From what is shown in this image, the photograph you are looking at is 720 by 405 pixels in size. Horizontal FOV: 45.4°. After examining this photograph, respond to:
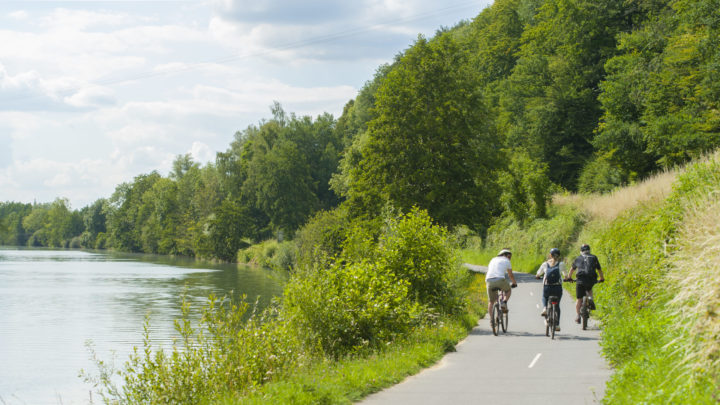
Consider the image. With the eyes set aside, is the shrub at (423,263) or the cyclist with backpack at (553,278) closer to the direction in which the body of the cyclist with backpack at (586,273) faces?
the shrub

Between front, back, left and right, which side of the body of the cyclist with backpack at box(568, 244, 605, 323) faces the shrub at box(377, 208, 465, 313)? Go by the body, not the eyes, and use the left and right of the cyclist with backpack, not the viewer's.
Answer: left

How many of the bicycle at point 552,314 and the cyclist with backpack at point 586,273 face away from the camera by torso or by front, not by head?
2

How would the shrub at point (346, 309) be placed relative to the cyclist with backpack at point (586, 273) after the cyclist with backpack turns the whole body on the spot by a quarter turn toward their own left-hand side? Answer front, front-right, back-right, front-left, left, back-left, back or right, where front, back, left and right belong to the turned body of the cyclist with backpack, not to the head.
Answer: front-left

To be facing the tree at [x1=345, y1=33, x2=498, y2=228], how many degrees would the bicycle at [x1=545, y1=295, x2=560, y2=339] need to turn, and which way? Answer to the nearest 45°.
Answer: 0° — it already faces it

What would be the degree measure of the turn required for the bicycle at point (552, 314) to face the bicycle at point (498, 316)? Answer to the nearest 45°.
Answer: approximately 45° to its left

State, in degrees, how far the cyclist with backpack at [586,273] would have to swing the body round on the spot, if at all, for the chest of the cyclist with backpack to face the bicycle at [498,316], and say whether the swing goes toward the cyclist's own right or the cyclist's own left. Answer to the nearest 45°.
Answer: approximately 90° to the cyclist's own left

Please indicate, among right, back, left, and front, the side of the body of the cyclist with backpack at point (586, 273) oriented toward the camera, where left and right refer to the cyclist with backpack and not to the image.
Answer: back

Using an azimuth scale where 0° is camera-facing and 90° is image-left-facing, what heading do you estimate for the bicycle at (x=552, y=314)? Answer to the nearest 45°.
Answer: approximately 180°

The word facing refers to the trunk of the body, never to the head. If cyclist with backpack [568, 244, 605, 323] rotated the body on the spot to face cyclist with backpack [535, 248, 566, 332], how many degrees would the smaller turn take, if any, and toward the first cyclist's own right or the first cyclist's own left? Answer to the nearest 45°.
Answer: approximately 135° to the first cyclist's own left

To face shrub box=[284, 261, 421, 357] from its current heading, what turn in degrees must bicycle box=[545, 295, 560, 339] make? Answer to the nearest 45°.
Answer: approximately 135° to its left

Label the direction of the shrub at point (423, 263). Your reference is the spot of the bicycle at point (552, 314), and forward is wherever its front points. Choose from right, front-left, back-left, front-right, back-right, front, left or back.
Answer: front-left

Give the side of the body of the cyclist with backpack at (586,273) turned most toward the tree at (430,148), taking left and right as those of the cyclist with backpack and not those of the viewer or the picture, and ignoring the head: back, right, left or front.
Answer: front

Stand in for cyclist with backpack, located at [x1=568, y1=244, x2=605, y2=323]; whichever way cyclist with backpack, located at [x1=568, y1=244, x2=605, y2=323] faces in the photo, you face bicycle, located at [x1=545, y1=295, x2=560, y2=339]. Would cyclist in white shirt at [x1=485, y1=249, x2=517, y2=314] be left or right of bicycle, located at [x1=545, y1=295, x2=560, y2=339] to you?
right

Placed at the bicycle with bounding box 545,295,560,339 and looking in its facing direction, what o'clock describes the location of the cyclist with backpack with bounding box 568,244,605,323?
The cyclist with backpack is roughly at 1 o'clock from the bicycle.
